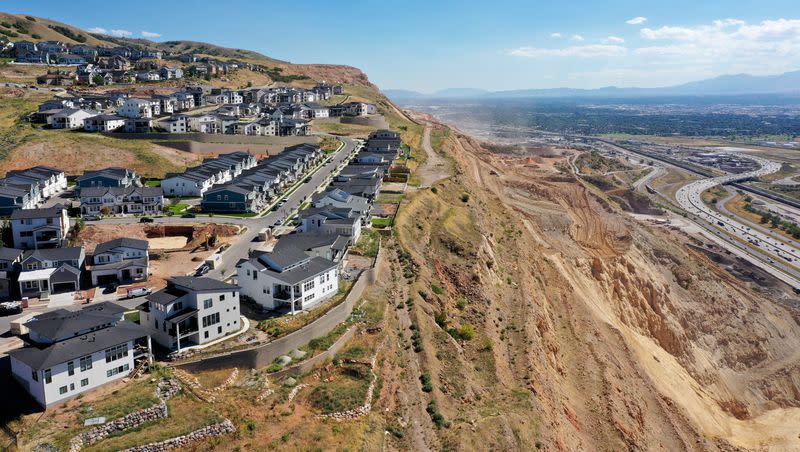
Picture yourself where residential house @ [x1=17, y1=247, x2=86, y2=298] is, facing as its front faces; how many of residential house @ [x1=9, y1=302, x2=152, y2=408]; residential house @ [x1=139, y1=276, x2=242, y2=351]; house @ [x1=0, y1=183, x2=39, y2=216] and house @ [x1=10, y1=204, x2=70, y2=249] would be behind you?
2

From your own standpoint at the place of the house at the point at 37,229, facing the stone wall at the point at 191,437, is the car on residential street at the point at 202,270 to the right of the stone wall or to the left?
left

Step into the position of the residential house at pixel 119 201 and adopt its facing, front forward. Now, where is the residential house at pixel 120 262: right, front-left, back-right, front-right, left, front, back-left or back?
front

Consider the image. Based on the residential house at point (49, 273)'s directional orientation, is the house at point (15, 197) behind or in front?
behind

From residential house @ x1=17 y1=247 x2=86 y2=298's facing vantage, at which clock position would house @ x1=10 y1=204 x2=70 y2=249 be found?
The house is roughly at 6 o'clock from the residential house.

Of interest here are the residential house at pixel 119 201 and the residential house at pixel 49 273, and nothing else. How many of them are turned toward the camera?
2

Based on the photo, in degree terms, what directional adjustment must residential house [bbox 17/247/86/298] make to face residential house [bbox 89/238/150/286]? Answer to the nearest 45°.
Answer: approximately 90° to its left

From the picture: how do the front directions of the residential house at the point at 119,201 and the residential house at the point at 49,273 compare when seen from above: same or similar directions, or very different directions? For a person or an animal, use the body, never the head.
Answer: same or similar directions

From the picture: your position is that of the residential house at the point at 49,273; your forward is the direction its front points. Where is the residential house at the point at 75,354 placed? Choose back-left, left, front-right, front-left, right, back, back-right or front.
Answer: front

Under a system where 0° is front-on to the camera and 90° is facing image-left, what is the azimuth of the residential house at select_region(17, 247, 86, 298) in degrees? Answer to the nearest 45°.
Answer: approximately 0°

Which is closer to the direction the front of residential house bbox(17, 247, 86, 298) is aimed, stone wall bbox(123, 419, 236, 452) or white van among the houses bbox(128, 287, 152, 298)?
the stone wall

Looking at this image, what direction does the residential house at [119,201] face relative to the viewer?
toward the camera

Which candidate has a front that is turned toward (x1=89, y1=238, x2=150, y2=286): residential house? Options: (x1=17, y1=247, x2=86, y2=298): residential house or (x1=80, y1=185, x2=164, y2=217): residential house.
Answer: (x1=80, y1=185, x2=164, y2=217): residential house

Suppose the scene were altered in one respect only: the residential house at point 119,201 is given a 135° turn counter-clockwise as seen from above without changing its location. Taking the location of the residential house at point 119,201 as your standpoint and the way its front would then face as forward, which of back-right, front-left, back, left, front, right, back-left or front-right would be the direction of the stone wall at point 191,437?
back-right

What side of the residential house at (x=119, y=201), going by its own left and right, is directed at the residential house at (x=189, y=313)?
front

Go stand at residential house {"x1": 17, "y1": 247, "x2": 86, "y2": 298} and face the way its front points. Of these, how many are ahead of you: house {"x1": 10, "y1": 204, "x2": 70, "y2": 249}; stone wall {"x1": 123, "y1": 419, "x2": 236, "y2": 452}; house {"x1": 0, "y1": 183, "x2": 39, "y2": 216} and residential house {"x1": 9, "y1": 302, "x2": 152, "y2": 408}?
2
